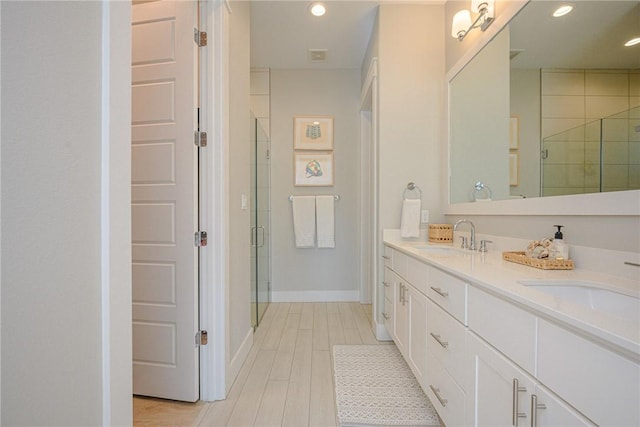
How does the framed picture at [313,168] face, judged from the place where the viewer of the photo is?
facing the viewer

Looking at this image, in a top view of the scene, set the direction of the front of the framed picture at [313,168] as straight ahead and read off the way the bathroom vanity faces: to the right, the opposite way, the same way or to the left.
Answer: to the right

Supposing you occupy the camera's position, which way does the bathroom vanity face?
facing the viewer and to the left of the viewer

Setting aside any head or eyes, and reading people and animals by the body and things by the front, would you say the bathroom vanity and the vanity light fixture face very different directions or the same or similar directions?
same or similar directions

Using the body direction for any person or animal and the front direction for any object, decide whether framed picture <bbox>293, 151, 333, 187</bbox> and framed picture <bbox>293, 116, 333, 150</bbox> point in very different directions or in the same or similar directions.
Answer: same or similar directions

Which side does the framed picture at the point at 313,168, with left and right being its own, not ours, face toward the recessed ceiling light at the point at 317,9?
front

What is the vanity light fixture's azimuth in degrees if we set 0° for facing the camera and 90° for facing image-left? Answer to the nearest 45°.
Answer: approximately 45°

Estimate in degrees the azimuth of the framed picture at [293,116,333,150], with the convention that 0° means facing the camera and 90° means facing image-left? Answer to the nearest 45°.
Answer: approximately 0°

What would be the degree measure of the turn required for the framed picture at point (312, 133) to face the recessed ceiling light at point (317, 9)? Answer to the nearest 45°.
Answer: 0° — it already faces it
